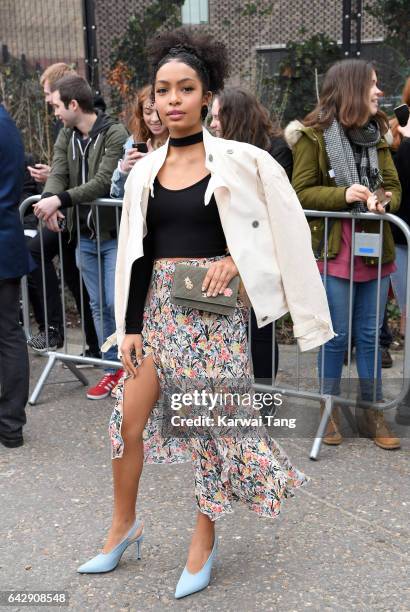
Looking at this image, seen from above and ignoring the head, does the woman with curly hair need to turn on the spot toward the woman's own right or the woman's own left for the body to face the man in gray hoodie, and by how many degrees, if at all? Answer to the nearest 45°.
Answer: approximately 135° to the woman's own right

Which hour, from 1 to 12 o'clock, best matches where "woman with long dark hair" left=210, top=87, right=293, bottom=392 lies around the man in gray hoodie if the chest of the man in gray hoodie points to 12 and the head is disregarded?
The woman with long dark hair is roughly at 9 o'clock from the man in gray hoodie.

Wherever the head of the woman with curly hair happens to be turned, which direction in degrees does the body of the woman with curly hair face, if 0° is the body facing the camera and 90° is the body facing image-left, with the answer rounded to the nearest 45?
approximately 45°

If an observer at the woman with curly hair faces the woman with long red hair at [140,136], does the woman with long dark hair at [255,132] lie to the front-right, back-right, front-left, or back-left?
front-right

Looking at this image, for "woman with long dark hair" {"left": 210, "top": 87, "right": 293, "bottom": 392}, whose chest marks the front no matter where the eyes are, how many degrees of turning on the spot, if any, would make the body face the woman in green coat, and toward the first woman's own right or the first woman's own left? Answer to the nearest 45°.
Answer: approximately 135° to the first woman's own left

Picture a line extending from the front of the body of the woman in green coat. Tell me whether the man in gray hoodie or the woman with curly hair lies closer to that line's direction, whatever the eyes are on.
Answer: the woman with curly hair

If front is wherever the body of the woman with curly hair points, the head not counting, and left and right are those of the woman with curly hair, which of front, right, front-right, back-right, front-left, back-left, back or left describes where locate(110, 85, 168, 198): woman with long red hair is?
back-right
